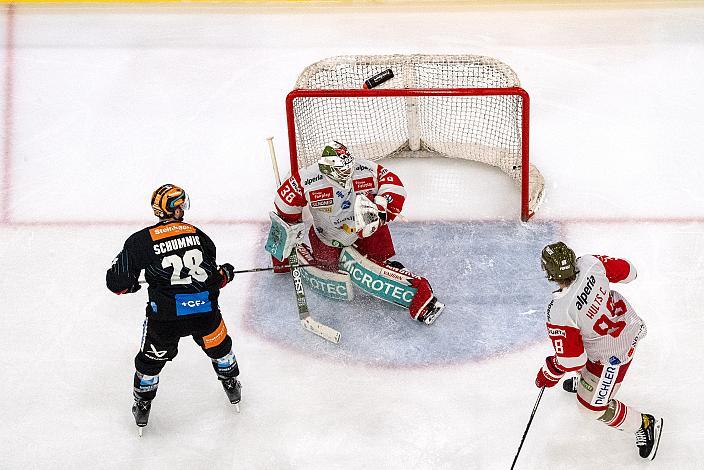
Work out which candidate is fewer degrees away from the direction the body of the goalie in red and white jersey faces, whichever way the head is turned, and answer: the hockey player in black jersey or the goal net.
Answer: the hockey player in black jersey

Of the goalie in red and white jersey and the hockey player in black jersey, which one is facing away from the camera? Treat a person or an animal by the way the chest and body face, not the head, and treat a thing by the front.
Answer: the hockey player in black jersey

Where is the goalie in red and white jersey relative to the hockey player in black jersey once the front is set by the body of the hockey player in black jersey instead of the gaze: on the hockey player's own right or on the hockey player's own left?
on the hockey player's own right

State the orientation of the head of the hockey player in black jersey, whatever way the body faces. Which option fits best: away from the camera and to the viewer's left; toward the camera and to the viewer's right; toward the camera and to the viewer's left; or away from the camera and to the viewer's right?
away from the camera and to the viewer's right

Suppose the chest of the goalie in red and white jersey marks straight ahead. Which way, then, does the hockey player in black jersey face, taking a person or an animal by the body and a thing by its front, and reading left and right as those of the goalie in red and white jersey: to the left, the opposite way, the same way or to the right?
the opposite way

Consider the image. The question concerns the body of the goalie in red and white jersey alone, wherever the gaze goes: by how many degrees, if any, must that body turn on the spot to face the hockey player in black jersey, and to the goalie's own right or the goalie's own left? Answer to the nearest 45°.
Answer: approximately 45° to the goalie's own right

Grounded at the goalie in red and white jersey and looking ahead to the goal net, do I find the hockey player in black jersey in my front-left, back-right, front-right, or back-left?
back-left

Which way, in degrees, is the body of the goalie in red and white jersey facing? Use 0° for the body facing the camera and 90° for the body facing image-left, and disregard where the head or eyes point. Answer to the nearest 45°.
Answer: approximately 0°

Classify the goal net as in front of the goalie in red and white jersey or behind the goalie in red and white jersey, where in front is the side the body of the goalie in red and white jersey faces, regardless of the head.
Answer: behind

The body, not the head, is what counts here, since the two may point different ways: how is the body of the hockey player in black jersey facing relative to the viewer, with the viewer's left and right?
facing away from the viewer

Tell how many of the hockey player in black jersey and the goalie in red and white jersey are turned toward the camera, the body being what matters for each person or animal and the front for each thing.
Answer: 1
